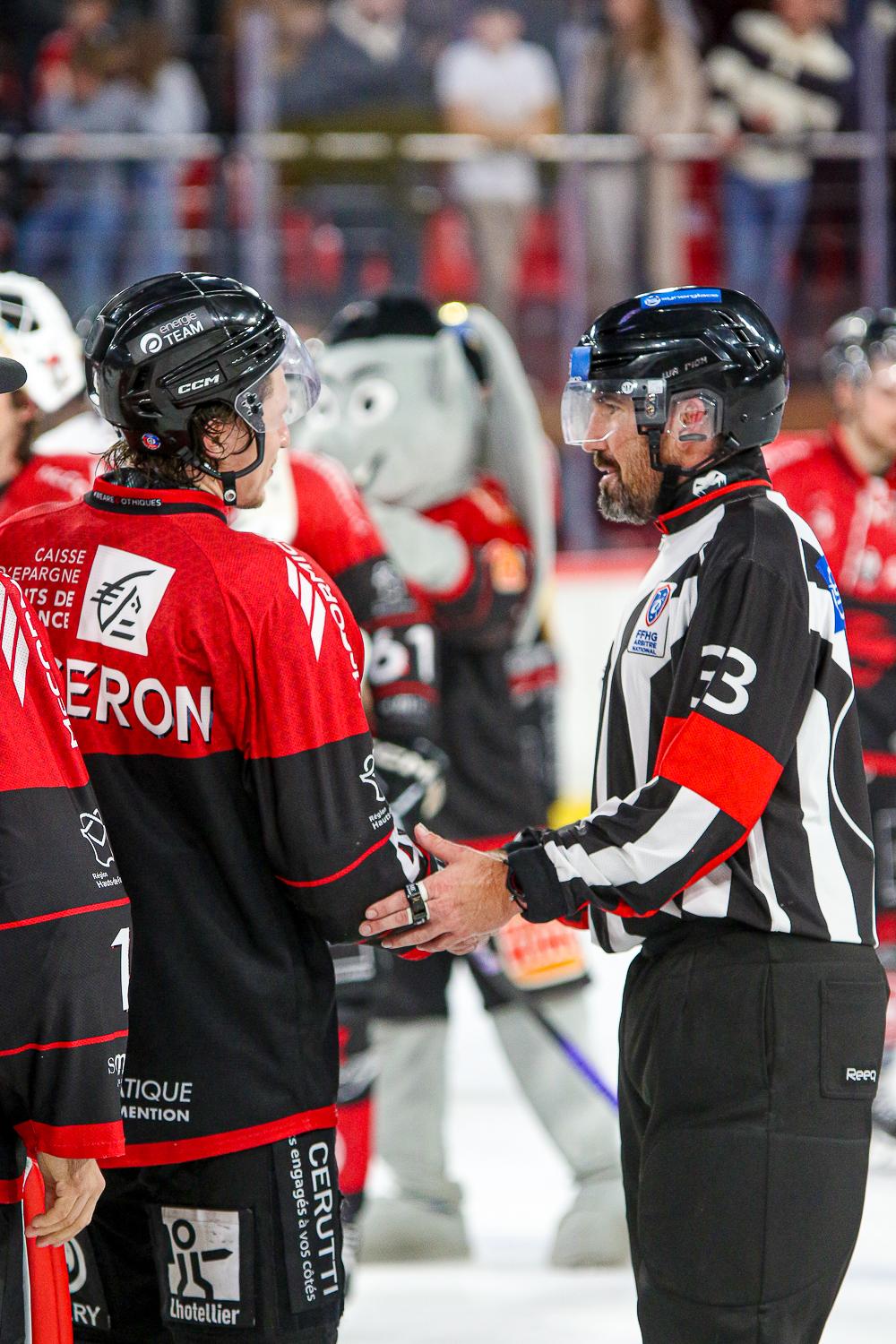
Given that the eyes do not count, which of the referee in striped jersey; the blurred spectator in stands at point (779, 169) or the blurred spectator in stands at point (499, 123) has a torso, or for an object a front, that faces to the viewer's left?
the referee in striped jersey

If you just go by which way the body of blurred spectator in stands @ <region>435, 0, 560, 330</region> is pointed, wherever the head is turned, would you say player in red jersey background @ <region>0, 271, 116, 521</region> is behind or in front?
in front

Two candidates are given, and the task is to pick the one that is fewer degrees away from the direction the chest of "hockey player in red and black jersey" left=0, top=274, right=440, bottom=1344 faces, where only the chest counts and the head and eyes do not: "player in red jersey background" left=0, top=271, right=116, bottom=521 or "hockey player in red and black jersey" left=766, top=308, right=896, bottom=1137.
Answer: the hockey player in red and black jersey

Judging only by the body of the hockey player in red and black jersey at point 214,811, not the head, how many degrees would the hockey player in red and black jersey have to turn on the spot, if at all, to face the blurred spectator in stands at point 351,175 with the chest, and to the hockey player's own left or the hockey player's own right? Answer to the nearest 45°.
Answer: approximately 45° to the hockey player's own left

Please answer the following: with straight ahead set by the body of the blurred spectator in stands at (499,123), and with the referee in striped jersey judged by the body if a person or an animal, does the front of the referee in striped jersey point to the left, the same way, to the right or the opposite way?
to the right

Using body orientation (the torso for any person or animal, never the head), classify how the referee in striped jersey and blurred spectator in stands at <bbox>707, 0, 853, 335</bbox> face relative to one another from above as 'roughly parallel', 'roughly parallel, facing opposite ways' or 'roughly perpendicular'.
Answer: roughly perpendicular

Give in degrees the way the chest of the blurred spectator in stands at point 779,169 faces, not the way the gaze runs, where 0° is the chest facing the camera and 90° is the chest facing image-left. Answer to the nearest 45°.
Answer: approximately 0°

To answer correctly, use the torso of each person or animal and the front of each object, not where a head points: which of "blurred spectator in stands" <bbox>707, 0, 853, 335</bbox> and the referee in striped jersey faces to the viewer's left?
the referee in striped jersey

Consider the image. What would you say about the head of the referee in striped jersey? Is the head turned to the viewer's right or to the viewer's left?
to the viewer's left

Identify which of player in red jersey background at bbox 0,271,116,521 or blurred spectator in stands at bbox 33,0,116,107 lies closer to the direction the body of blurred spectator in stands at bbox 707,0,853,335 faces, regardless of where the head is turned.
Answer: the player in red jersey background

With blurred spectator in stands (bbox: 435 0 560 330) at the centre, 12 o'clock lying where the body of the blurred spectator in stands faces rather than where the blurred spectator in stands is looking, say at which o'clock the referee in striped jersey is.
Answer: The referee in striped jersey is roughly at 12 o'clock from the blurred spectator in stands.

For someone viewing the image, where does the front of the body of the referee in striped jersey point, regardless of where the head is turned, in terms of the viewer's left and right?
facing to the left of the viewer

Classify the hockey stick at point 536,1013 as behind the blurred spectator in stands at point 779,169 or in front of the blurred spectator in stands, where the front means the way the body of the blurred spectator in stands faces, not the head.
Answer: in front
